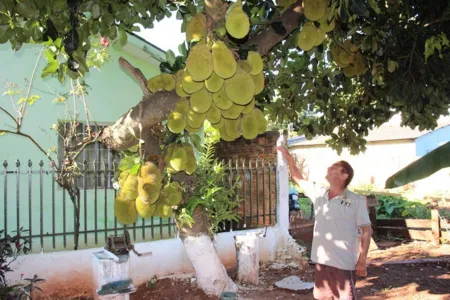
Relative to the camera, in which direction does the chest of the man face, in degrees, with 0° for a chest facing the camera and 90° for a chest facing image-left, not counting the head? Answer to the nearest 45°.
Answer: approximately 45°
